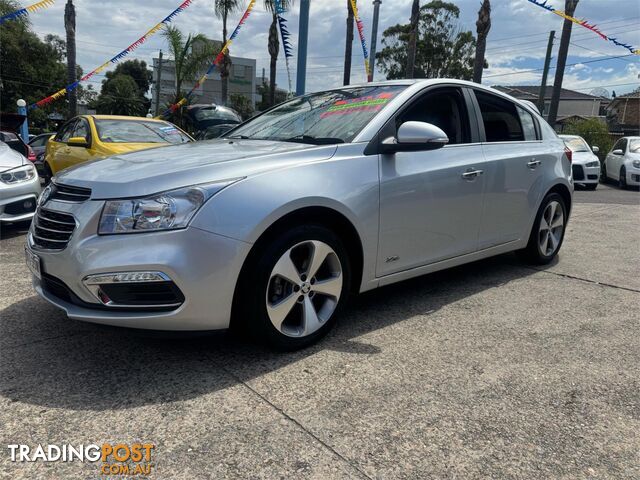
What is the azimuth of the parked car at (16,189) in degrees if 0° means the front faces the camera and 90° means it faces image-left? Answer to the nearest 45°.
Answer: approximately 315°

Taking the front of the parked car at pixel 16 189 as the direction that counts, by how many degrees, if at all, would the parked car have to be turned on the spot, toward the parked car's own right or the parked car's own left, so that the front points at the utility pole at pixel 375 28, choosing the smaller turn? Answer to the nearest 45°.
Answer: approximately 90° to the parked car's own left

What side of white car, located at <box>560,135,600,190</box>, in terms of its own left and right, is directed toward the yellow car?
right

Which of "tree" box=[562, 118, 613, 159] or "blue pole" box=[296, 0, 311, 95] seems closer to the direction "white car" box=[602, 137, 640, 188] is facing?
the blue pole

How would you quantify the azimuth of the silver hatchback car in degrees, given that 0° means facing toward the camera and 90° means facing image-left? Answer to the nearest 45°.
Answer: approximately 45°

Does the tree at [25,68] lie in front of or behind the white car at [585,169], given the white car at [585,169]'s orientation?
behind
